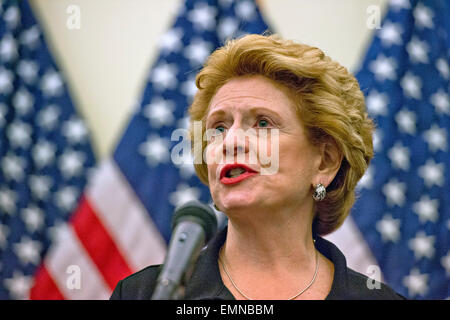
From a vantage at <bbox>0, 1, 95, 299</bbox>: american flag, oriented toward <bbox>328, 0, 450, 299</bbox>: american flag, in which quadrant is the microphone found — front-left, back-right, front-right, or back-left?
front-right

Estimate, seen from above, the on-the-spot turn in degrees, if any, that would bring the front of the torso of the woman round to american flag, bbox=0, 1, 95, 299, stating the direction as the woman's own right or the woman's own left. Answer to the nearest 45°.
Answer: approximately 90° to the woman's own right

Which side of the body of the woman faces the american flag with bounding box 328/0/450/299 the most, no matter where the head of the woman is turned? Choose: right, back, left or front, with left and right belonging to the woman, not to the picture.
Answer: back

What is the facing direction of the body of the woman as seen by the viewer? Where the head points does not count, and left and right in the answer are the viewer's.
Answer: facing the viewer and to the left of the viewer

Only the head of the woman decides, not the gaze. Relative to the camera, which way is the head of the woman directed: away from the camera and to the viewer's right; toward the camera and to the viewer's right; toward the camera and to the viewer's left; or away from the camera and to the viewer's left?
toward the camera and to the viewer's left

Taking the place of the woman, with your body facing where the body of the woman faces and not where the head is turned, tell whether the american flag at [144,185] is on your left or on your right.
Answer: on your right

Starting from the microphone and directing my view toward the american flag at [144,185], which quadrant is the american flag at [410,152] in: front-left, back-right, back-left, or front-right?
front-right
